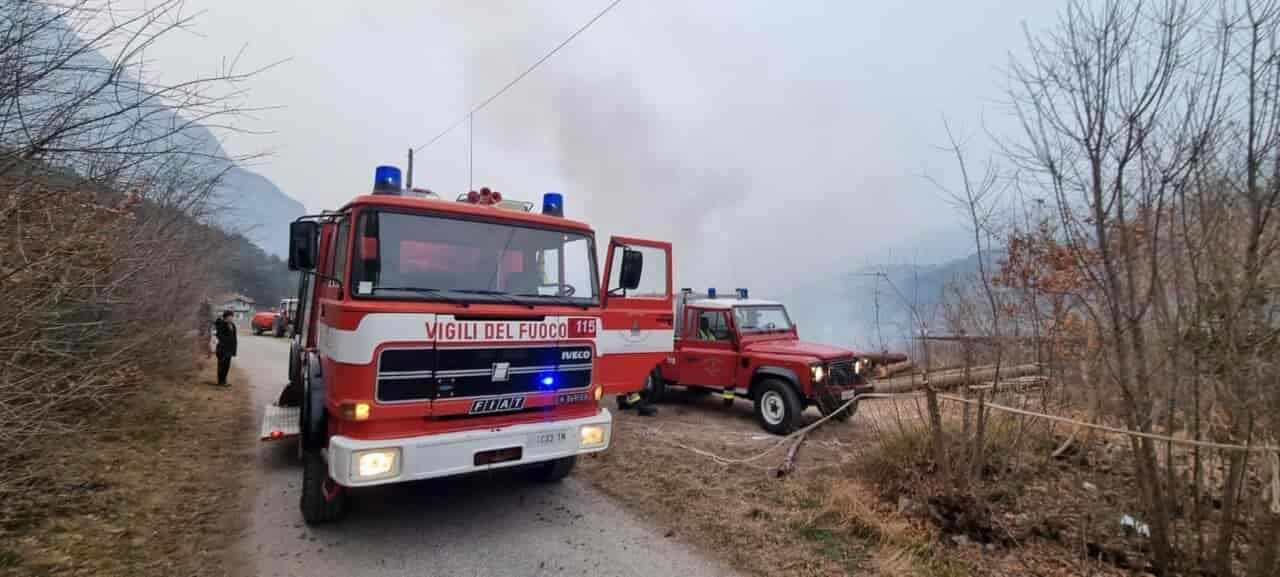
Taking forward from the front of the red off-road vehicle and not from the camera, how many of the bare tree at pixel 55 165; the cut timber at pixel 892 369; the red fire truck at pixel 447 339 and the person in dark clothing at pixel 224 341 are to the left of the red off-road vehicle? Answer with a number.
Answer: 1

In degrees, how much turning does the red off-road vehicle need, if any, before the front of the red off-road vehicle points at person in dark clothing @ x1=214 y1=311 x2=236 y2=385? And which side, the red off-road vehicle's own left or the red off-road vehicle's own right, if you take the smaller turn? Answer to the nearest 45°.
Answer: approximately 135° to the red off-road vehicle's own right

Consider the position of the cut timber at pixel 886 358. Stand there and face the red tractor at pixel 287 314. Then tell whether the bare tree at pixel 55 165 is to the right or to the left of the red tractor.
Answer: left

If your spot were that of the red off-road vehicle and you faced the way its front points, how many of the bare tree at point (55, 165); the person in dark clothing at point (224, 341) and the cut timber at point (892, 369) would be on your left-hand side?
1

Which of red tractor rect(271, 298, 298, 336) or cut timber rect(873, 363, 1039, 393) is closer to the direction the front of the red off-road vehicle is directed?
the cut timber

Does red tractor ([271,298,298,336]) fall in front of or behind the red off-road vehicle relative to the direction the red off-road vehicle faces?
behind

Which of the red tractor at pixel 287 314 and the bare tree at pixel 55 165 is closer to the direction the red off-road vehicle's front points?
the bare tree

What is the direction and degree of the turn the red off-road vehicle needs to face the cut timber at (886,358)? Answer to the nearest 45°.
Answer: approximately 90° to its left

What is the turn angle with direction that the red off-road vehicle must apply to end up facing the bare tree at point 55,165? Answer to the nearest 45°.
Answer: approximately 90° to its right

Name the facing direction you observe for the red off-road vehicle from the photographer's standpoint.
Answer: facing the viewer and to the right of the viewer

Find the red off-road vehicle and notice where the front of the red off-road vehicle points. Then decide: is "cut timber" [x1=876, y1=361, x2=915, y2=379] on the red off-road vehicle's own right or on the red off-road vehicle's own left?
on the red off-road vehicle's own left

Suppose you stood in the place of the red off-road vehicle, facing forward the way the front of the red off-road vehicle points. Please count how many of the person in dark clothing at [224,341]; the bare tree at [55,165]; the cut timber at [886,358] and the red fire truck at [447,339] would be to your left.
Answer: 1

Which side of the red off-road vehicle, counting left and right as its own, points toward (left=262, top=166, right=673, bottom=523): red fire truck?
right
